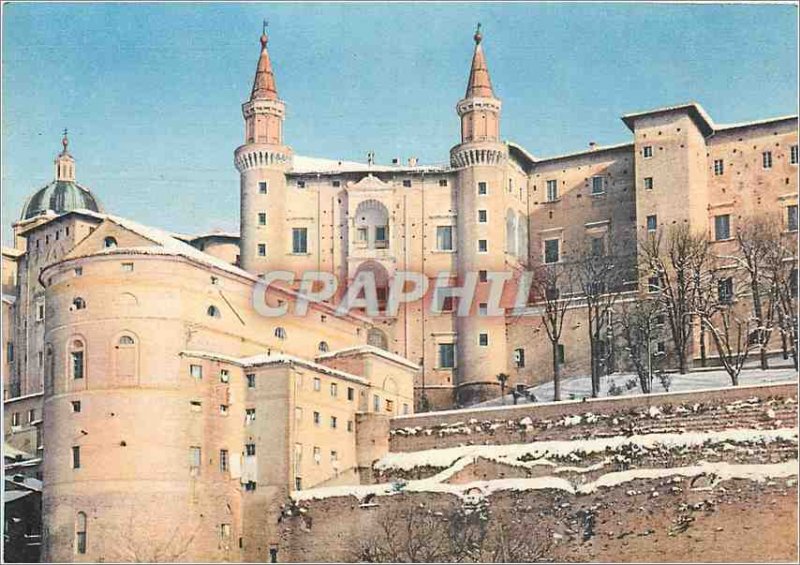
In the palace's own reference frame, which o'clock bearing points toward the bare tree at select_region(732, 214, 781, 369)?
The bare tree is roughly at 9 o'clock from the palace.

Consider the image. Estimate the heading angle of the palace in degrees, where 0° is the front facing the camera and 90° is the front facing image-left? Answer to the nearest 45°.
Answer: approximately 0°
